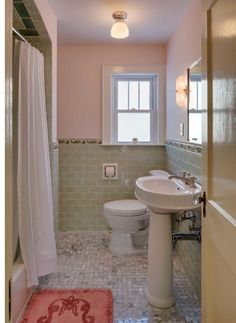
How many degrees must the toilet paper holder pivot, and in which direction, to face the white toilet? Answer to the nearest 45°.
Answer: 0° — it already faces it

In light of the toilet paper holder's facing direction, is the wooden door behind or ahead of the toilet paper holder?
ahead

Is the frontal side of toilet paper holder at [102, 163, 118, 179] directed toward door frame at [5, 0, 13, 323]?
yes

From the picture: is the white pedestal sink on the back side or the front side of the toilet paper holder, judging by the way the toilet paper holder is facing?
on the front side

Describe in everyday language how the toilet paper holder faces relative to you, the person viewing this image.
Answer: facing the viewer
